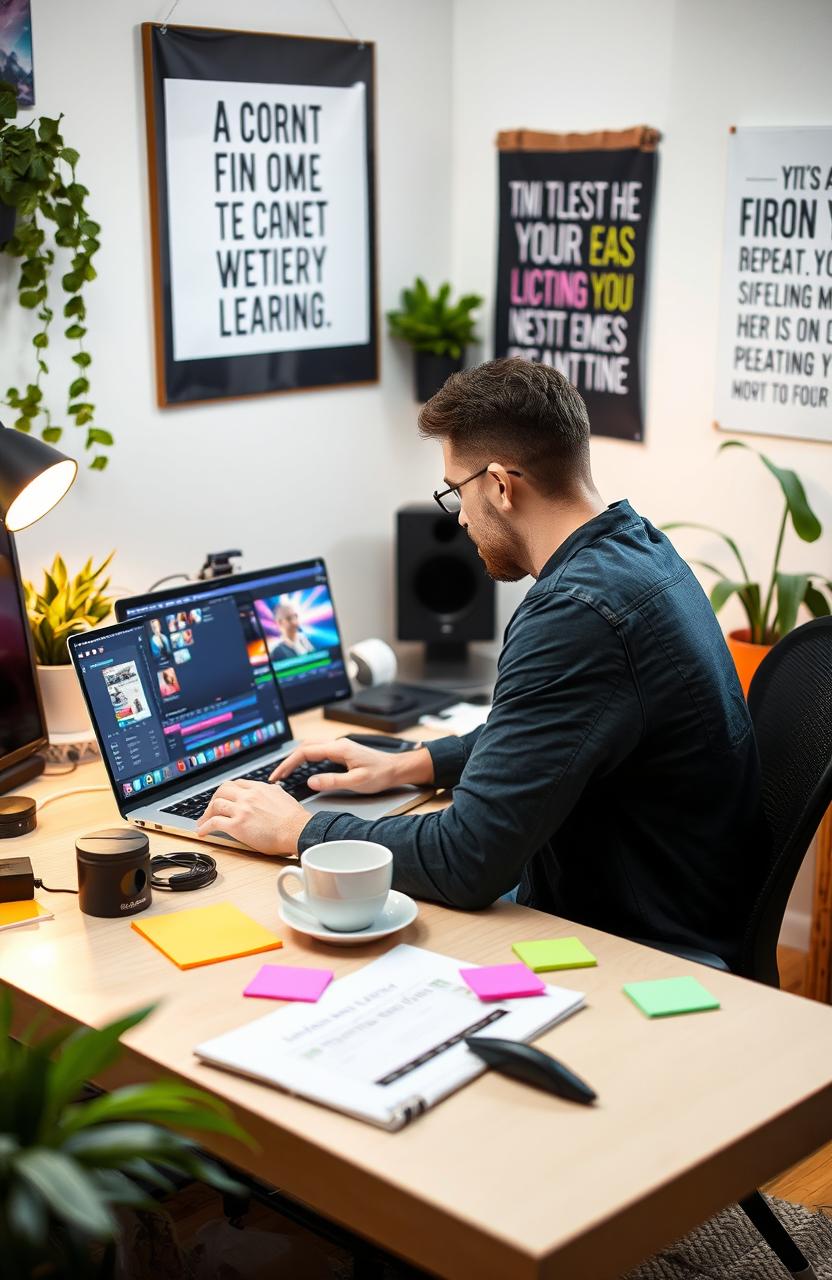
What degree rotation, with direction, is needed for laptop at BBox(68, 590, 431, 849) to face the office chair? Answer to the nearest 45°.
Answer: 0° — it already faces it

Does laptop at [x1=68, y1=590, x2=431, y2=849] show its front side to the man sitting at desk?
yes

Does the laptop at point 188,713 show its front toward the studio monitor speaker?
no

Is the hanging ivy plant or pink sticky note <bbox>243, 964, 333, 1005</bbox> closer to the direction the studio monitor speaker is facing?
the pink sticky note

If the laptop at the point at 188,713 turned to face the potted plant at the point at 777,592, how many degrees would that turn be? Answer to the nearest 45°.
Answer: approximately 90° to its left

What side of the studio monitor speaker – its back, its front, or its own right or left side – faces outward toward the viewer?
front

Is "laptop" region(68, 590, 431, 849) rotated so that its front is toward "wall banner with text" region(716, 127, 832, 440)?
no

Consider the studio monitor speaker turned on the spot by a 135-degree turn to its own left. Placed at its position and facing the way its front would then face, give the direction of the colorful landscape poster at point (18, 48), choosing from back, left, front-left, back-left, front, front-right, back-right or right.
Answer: back

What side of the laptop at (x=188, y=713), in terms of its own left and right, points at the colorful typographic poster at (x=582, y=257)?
left

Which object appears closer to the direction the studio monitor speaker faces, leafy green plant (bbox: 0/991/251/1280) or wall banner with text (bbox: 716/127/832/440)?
the leafy green plant

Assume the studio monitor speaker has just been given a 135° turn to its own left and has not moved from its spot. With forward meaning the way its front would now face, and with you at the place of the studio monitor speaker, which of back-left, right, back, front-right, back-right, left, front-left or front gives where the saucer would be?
back-right

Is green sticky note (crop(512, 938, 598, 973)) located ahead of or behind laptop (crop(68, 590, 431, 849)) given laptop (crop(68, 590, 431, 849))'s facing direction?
ahead

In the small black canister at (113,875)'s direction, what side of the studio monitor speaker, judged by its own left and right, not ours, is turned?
front

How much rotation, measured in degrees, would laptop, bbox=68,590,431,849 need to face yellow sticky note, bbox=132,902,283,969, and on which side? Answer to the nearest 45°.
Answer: approximately 45° to its right

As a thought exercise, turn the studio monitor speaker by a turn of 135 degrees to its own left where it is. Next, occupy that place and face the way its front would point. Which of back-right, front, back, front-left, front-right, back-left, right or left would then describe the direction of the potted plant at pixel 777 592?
right

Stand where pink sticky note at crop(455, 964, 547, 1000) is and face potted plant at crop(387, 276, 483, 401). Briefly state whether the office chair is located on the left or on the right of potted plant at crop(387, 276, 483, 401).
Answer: right

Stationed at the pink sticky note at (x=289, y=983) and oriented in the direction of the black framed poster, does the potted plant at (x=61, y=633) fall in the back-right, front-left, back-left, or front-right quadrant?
front-left
